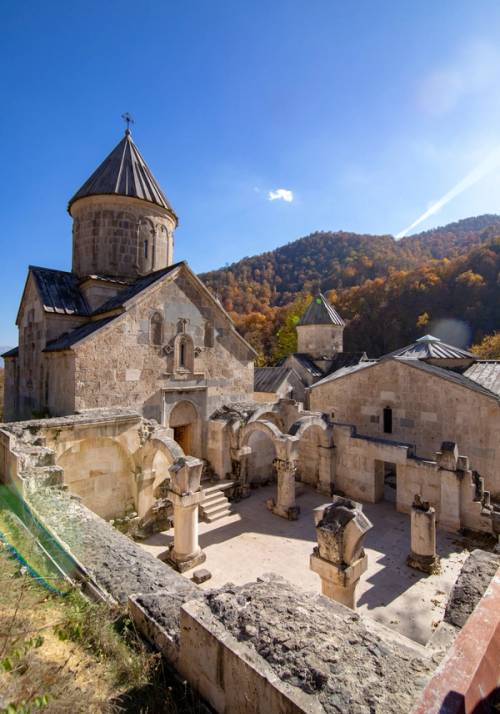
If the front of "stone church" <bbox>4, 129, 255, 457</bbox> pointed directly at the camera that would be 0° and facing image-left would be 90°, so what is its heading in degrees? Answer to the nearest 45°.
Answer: approximately 315°

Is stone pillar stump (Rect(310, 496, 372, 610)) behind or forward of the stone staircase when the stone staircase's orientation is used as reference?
forward

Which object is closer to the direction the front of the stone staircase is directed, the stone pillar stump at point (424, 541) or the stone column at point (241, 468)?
the stone pillar stump

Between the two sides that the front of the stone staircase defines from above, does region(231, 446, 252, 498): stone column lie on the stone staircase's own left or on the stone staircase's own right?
on the stone staircase's own left

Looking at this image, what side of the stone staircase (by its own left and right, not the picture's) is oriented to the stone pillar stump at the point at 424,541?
front

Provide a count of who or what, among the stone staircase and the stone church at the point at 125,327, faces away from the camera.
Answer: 0

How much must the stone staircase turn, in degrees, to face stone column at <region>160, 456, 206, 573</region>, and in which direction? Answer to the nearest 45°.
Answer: approximately 45° to its right

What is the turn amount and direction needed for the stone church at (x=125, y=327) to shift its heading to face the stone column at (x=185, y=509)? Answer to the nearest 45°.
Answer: approximately 45° to its right

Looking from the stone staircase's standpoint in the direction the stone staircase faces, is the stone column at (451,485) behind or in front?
in front

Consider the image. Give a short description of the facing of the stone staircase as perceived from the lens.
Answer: facing the viewer and to the right of the viewer

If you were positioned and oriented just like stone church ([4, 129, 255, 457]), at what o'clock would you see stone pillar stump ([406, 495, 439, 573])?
The stone pillar stump is roughly at 12 o'clock from the stone church.
